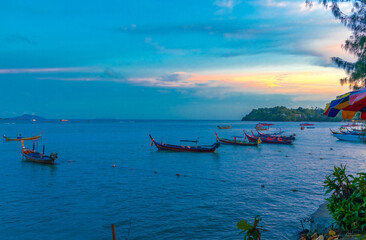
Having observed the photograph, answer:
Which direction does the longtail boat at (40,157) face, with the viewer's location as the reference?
facing away from the viewer and to the left of the viewer

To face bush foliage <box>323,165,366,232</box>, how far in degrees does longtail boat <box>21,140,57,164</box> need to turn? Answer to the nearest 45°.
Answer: approximately 135° to its left

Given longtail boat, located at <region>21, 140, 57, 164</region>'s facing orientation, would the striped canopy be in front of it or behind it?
behind

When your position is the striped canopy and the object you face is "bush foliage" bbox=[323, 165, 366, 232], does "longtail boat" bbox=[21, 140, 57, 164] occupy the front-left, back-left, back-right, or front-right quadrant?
back-right
